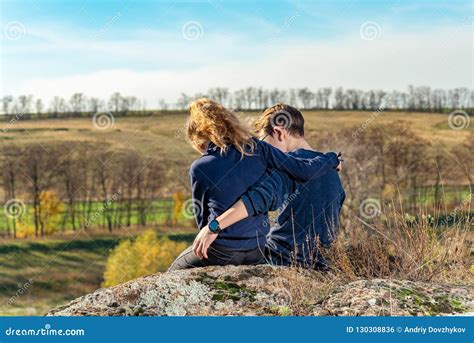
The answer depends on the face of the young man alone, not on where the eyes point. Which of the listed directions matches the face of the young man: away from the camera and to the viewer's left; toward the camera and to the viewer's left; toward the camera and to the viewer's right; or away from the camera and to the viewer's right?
away from the camera and to the viewer's left

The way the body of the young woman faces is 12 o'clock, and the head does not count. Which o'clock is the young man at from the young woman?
The young man is roughly at 3 o'clock from the young woman.

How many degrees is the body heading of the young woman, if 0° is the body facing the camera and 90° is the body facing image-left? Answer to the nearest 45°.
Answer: approximately 135°
